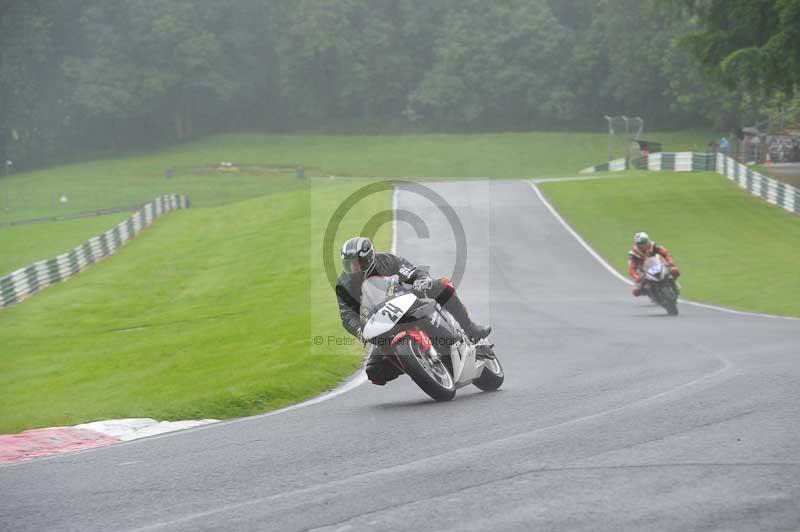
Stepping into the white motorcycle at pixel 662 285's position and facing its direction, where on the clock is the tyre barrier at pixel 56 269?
The tyre barrier is roughly at 4 o'clock from the white motorcycle.

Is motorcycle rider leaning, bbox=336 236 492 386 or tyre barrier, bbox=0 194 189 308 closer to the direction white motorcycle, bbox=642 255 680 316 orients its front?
the motorcycle rider leaning

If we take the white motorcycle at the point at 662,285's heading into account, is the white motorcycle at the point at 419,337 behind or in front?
in front

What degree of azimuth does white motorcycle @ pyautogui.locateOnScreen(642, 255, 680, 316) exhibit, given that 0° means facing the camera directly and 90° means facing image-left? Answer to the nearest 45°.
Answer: approximately 0°

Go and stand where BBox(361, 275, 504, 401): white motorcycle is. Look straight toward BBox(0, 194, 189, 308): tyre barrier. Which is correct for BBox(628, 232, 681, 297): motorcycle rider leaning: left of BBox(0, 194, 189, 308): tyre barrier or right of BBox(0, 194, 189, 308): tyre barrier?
right

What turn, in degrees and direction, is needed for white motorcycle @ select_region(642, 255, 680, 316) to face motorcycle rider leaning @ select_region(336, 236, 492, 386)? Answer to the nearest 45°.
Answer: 0° — it already faces them
